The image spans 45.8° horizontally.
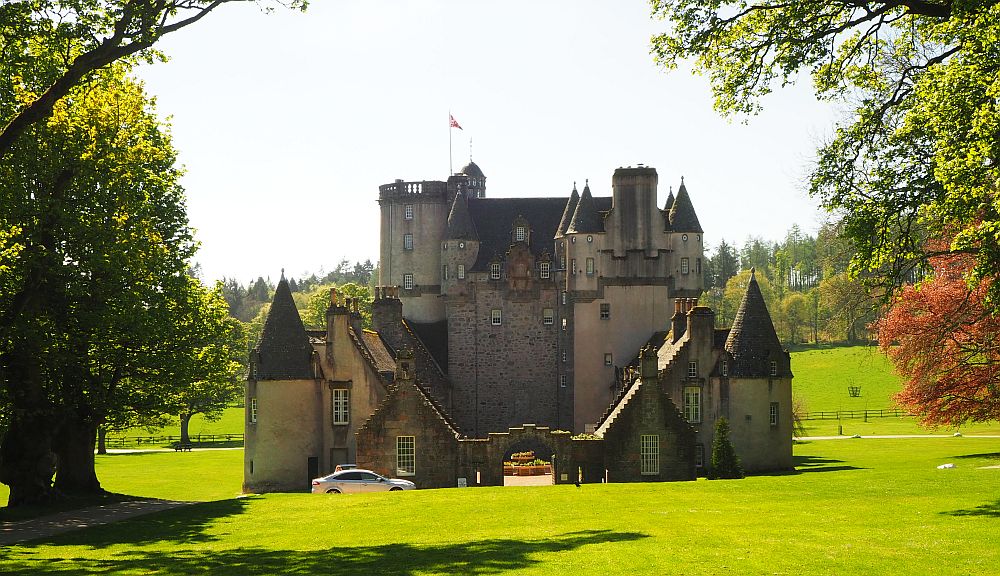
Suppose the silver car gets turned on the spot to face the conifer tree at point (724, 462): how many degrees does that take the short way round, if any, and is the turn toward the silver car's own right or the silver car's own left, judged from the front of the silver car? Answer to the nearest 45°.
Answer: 0° — it already faces it

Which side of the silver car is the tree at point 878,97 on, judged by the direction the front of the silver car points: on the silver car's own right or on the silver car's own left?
on the silver car's own right

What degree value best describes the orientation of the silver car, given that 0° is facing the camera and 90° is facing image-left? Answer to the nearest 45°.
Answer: approximately 270°

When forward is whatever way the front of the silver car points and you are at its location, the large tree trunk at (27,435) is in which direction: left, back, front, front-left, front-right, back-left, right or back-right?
back-right

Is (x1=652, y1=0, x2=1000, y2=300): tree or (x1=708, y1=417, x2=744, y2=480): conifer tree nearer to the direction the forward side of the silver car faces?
the conifer tree

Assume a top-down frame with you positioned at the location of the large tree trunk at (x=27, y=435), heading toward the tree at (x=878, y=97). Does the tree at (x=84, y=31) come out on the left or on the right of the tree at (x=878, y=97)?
right

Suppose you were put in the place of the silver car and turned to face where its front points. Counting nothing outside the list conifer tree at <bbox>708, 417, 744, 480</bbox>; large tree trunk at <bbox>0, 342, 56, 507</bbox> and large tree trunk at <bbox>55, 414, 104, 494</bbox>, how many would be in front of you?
1

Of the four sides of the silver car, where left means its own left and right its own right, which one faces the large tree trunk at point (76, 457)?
back

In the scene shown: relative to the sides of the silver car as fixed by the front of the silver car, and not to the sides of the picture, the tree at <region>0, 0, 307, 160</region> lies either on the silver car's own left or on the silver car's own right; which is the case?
on the silver car's own right
